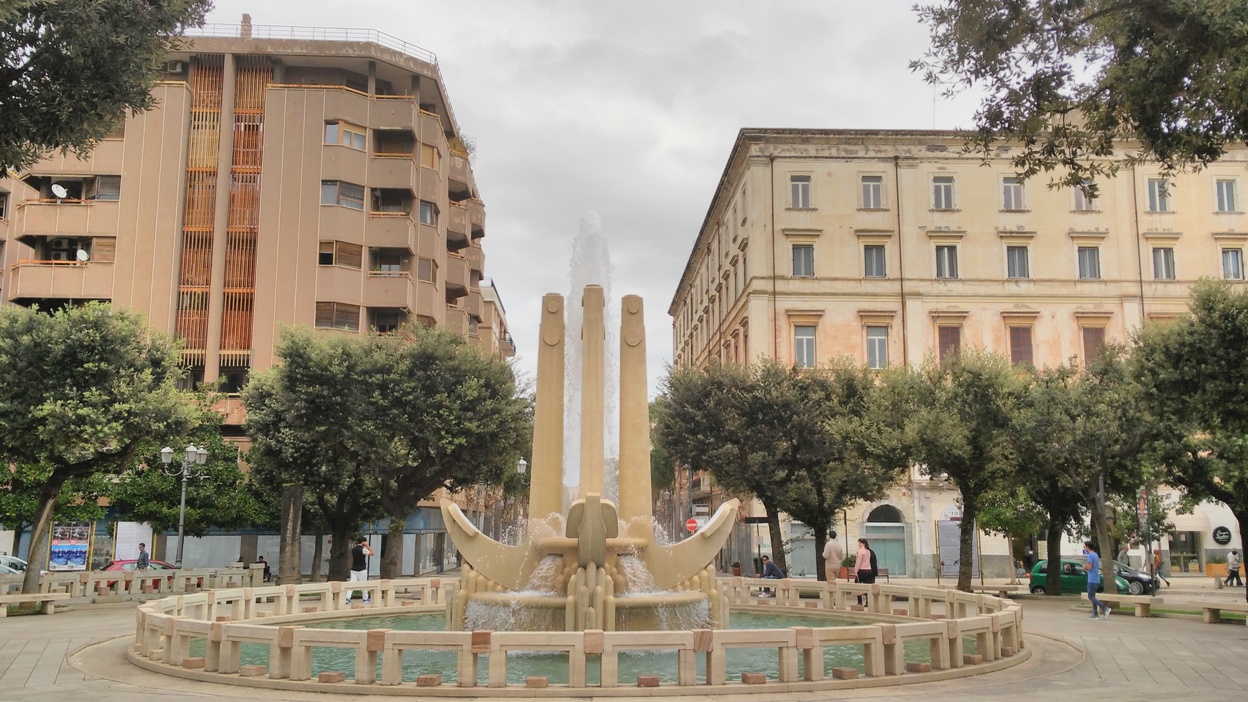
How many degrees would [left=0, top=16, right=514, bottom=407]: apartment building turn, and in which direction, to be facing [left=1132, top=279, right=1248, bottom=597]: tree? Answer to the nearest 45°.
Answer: approximately 45° to its left

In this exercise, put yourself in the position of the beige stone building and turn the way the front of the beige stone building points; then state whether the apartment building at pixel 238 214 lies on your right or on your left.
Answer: on your right

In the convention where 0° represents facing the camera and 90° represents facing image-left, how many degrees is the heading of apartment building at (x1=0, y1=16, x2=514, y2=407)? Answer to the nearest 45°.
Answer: approximately 0°

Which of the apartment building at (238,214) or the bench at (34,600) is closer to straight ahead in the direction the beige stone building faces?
the bench

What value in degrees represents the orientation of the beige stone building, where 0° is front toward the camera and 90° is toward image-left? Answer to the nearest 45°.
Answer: approximately 0°

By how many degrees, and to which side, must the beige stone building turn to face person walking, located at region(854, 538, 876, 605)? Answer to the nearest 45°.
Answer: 0° — it already faces them

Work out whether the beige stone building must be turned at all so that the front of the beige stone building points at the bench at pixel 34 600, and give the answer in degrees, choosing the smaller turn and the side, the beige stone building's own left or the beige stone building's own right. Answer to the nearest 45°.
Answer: approximately 45° to the beige stone building's own right

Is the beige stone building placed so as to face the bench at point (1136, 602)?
yes
